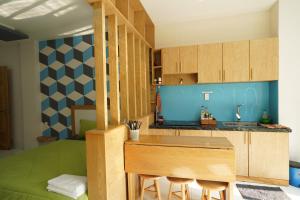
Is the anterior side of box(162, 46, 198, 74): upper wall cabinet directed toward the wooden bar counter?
yes

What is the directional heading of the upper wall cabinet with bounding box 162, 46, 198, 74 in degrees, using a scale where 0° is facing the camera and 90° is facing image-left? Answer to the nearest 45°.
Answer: approximately 0°

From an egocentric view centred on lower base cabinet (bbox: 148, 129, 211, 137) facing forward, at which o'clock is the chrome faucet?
The chrome faucet is roughly at 8 o'clock from the lower base cabinet.

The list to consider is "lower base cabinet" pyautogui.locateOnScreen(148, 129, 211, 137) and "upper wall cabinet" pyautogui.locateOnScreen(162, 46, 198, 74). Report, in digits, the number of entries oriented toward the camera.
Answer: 2

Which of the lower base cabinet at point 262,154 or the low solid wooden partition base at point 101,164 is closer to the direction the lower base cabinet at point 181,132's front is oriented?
the low solid wooden partition base

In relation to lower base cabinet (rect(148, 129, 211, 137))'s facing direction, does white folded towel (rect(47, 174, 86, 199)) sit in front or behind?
in front

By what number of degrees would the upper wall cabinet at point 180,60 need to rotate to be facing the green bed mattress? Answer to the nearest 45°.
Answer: approximately 45° to its right

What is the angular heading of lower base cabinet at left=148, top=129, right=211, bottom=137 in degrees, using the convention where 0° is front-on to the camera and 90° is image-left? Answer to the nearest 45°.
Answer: approximately 0°
